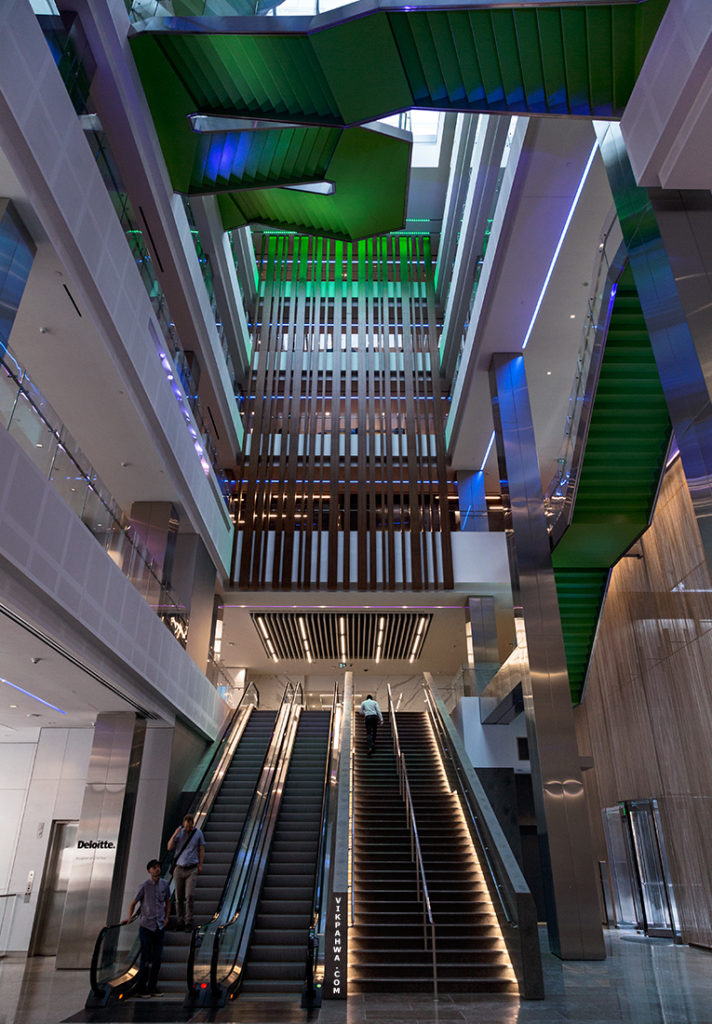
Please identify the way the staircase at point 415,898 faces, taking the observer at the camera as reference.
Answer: facing the viewer

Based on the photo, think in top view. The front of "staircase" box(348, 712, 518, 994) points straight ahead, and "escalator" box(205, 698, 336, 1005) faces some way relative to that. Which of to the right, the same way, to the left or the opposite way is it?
the same way

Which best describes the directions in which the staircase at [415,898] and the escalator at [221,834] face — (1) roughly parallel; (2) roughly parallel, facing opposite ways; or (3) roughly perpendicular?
roughly parallel

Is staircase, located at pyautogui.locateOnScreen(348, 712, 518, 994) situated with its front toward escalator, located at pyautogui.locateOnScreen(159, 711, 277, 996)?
no

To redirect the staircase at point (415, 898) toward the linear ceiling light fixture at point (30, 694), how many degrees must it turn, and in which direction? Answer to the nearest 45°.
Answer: approximately 90° to its right

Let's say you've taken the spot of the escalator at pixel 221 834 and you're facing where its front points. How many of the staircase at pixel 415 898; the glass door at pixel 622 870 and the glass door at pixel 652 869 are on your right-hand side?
0

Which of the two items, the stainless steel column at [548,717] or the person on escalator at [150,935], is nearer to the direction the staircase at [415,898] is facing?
the person on escalator

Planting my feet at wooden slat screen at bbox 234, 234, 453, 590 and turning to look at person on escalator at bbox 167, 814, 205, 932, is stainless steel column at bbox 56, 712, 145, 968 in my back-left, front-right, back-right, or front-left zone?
front-right

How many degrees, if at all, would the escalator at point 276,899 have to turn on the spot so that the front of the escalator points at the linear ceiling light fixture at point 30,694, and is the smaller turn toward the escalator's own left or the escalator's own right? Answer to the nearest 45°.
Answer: approximately 90° to the escalator's own right

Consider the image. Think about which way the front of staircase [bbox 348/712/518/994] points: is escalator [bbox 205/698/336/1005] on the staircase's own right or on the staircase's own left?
on the staircase's own right

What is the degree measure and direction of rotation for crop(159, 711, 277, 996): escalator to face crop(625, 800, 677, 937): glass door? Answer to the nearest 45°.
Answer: approximately 90° to its left

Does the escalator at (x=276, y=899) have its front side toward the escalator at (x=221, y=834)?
no

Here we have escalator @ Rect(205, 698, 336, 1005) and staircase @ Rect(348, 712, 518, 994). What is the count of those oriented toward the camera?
2

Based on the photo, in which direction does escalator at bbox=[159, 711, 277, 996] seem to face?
toward the camera

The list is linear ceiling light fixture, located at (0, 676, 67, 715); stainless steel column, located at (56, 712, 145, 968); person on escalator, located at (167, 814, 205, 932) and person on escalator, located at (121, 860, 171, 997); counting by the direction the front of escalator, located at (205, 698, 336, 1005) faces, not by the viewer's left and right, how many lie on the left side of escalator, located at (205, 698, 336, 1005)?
0

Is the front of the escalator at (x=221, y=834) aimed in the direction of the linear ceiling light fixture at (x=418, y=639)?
no

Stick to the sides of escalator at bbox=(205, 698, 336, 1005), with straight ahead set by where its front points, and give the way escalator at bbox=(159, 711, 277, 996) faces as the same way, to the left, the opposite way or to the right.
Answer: the same way
